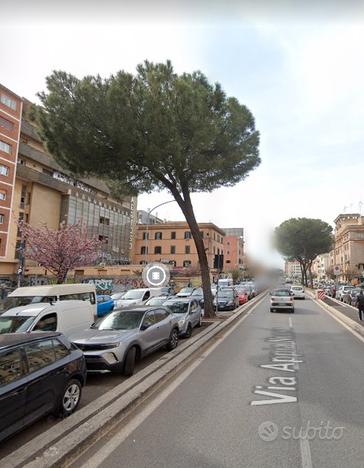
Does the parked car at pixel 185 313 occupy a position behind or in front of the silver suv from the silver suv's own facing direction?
behind

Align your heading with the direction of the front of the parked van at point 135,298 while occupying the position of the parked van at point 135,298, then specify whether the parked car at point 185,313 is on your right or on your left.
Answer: on your left

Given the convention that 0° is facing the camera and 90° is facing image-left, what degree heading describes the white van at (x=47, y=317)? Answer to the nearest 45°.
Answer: approximately 45°

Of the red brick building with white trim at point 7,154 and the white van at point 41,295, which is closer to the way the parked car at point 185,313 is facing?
the white van

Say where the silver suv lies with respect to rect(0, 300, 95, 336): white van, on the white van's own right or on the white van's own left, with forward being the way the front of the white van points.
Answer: on the white van's own left

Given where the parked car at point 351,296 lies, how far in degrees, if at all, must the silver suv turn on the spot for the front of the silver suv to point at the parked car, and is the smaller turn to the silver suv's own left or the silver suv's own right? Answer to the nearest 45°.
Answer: approximately 180°

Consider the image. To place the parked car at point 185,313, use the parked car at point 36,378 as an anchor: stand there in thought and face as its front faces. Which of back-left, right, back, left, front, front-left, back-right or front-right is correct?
back

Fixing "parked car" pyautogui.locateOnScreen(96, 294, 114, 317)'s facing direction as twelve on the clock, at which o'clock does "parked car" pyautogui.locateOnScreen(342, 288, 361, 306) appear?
"parked car" pyautogui.locateOnScreen(342, 288, 361, 306) is roughly at 7 o'clock from "parked car" pyautogui.locateOnScreen(96, 294, 114, 317).

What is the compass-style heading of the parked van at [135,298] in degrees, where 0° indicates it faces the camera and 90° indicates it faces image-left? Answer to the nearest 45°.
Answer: approximately 45°

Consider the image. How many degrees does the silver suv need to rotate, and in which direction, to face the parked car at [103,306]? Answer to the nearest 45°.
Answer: approximately 135° to its right
